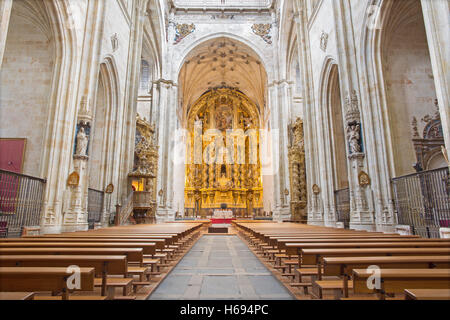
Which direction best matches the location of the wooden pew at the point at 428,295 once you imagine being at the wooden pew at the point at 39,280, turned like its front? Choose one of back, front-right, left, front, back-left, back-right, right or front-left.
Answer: back-right

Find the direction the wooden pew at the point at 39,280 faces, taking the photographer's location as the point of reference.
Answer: facing away from the viewer

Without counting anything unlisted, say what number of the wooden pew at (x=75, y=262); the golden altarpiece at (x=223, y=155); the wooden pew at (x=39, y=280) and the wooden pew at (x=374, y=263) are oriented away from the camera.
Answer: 3

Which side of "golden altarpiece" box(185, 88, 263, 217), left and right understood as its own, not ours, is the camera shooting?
front

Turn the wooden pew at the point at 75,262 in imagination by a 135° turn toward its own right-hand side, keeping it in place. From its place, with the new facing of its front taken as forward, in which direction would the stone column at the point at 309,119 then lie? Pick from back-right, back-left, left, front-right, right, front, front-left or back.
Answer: left

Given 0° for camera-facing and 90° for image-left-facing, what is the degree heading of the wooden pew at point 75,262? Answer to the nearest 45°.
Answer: approximately 180°

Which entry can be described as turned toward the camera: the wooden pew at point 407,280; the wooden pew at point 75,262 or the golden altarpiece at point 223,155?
the golden altarpiece

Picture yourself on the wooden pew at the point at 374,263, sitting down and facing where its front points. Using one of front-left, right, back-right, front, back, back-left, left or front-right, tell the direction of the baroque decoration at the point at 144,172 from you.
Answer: front-left

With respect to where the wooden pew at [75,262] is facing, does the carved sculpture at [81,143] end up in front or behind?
in front

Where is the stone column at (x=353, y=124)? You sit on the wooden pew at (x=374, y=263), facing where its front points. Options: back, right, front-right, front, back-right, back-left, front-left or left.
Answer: front

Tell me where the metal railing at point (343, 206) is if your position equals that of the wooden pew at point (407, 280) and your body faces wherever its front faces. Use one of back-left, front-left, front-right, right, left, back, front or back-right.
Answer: front

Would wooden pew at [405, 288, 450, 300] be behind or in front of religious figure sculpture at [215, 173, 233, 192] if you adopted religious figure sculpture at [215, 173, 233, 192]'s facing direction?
in front

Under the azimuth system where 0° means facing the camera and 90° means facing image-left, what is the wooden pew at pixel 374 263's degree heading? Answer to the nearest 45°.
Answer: approximately 180°

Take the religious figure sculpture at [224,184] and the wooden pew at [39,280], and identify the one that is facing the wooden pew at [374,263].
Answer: the religious figure sculpture

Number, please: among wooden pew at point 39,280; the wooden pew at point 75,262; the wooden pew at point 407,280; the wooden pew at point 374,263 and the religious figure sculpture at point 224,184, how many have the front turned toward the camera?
1

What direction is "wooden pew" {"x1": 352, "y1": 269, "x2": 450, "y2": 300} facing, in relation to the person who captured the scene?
facing away from the viewer

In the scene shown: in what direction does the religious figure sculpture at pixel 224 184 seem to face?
toward the camera

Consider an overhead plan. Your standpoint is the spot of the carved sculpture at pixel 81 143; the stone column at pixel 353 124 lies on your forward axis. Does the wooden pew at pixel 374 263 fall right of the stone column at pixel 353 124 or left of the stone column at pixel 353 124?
right

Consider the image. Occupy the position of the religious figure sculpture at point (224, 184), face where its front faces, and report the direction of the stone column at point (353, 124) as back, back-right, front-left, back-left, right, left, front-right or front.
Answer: front

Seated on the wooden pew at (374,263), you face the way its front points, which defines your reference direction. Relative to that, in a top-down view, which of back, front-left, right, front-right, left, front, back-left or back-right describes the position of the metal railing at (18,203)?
left
